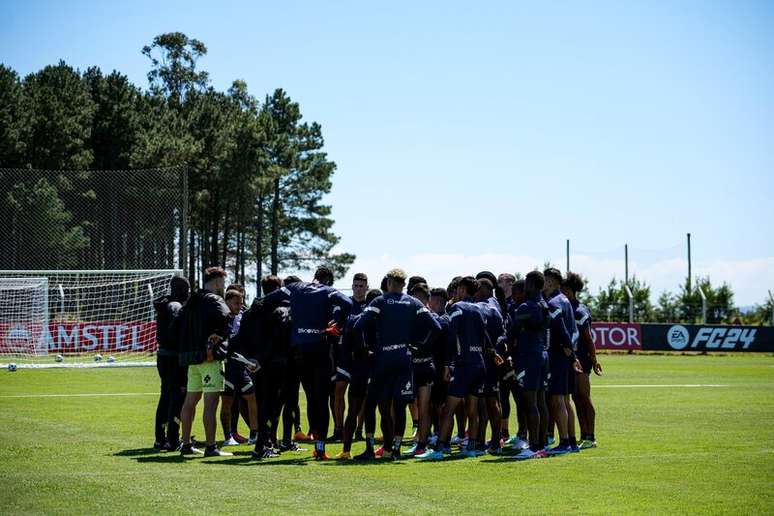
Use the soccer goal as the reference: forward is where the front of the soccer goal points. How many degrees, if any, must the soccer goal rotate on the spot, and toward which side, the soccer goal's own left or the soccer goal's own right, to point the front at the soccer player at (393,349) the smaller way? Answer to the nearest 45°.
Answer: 0° — it already faces them

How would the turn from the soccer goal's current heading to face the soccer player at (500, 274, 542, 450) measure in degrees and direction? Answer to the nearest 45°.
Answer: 0° — it already faces them

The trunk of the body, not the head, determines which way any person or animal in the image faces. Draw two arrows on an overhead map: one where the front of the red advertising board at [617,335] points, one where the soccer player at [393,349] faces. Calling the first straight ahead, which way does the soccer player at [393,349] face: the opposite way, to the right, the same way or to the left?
the opposite way

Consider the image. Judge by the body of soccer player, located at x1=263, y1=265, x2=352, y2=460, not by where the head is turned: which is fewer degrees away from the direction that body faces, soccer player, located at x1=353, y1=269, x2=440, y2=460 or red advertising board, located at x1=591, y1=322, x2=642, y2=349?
the red advertising board

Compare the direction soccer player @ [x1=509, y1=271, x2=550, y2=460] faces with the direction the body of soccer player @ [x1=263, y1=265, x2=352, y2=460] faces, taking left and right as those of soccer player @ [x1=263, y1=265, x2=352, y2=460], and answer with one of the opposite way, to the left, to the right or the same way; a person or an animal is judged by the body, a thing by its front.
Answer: to the left

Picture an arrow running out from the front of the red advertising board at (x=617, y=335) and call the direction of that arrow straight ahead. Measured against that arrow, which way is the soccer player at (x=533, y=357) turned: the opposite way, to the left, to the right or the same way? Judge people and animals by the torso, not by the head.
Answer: to the right

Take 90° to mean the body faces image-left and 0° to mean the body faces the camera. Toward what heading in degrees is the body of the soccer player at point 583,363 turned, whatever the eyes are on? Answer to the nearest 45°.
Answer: approximately 90°

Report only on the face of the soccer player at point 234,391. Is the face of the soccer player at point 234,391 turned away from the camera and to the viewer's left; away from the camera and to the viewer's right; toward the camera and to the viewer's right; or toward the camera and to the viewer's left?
toward the camera and to the viewer's right

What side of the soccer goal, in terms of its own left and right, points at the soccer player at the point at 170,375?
front

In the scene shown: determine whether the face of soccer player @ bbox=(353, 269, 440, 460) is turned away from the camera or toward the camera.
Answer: away from the camera

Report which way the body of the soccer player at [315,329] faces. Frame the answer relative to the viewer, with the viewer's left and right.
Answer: facing away from the viewer

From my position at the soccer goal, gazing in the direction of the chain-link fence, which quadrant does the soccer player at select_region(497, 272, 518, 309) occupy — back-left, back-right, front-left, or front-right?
back-right

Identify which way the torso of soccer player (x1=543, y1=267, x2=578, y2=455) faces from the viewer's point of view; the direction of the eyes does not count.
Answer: to the viewer's left

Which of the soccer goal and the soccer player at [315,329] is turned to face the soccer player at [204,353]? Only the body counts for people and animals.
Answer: the soccer goal

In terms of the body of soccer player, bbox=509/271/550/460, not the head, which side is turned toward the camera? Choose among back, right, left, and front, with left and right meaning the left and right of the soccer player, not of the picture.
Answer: left

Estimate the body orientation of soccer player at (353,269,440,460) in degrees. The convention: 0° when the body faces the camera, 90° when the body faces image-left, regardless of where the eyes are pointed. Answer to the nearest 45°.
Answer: approximately 180°
